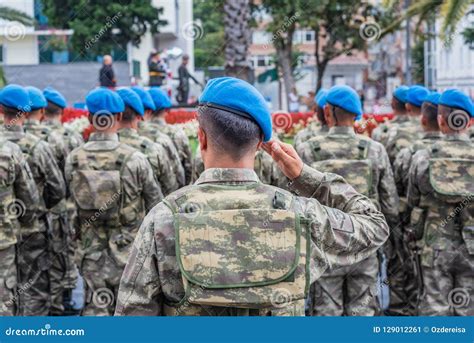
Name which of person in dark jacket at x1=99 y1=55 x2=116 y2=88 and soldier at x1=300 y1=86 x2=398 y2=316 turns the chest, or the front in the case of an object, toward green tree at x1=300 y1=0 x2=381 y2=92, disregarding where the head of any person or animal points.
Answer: the soldier

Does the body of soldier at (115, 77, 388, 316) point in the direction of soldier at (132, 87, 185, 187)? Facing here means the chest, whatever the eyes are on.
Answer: yes

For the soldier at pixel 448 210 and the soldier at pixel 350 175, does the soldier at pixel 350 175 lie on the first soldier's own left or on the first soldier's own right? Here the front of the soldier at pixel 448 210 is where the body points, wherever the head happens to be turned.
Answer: on the first soldier's own left

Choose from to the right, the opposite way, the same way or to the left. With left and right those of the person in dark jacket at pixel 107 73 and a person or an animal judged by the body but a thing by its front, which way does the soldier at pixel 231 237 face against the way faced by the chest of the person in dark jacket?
the opposite way

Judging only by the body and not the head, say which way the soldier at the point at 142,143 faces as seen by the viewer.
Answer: away from the camera

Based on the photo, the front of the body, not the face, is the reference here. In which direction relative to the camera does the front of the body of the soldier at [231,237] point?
away from the camera

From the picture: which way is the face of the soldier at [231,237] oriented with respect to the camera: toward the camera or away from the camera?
away from the camera

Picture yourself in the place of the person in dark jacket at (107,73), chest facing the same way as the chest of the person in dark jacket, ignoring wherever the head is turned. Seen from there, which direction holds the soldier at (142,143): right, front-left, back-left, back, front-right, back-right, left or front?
front

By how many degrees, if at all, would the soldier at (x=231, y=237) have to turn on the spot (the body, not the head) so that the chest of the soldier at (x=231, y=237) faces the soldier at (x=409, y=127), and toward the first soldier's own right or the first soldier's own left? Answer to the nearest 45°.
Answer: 0° — they already face them

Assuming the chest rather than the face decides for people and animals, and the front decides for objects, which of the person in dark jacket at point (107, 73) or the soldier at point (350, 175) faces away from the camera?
the soldier

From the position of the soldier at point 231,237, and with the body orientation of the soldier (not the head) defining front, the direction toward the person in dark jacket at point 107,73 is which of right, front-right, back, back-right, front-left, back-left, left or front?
front

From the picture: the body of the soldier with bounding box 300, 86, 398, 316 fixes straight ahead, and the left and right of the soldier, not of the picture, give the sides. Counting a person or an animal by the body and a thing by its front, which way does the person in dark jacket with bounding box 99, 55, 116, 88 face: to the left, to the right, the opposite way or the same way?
the opposite way

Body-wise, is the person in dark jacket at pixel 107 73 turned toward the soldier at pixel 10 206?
yes

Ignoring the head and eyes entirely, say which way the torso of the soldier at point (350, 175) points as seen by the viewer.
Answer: away from the camera

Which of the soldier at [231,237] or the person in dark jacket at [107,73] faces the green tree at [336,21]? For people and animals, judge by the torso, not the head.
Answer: the soldier

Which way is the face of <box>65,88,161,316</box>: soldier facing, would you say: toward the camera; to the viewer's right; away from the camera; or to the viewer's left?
away from the camera

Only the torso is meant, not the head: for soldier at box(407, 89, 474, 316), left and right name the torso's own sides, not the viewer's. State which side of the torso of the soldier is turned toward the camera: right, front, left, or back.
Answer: back
